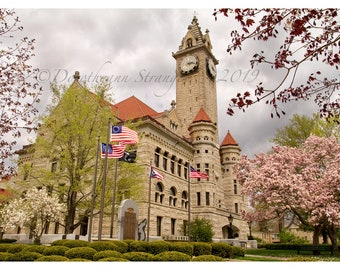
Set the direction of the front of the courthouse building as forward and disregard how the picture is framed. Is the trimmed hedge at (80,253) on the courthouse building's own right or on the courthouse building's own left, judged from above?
on the courthouse building's own right

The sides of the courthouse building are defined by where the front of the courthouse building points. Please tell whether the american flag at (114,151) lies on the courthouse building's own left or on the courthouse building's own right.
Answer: on the courthouse building's own right

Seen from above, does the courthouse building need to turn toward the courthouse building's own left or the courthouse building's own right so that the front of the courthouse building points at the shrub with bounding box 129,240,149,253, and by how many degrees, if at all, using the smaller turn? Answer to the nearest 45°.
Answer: approximately 45° to the courthouse building's own right

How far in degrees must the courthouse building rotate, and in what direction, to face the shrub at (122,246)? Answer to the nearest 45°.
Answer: approximately 45° to its right

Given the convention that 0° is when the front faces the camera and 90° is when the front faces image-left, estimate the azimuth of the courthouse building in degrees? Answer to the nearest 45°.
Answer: approximately 315°

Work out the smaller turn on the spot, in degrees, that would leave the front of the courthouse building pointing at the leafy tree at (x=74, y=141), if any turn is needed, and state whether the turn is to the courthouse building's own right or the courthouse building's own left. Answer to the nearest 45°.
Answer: approximately 90° to the courthouse building's own right

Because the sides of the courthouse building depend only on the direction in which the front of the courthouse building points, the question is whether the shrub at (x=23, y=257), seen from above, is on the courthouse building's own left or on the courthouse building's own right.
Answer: on the courthouse building's own right

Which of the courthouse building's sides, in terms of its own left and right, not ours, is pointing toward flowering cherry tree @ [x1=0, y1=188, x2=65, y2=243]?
right
